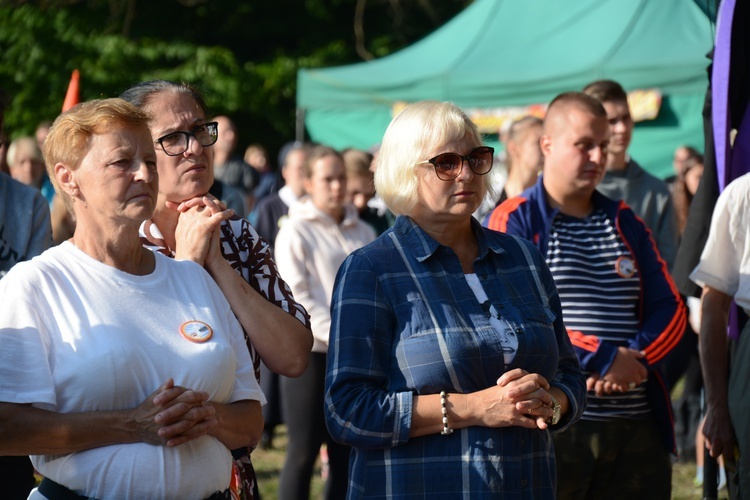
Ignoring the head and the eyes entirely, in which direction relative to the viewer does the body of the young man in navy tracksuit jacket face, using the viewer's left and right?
facing the viewer and to the right of the viewer

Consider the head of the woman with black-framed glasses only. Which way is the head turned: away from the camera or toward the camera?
toward the camera

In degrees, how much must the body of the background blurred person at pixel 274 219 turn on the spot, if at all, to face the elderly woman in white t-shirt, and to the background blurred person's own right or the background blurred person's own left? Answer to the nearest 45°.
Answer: approximately 45° to the background blurred person's own right

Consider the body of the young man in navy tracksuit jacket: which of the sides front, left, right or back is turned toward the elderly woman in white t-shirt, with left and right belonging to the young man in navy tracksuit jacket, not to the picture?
right

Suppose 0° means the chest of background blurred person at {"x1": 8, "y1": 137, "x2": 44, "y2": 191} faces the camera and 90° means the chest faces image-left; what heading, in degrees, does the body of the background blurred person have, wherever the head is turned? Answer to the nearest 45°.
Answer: approximately 315°

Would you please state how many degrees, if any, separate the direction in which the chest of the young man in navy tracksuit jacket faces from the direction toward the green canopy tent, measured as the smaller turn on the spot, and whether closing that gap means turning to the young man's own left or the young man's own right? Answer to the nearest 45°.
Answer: approximately 135° to the young man's own left

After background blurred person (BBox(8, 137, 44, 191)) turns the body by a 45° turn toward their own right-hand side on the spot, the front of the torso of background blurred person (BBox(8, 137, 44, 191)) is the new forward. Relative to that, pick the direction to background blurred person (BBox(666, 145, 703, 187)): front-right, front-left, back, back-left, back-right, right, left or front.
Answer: left

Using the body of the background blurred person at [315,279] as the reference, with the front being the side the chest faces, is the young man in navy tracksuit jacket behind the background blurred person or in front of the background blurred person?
in front

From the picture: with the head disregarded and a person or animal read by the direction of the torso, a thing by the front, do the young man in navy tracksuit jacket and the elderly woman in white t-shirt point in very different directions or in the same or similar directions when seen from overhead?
same or similar directions

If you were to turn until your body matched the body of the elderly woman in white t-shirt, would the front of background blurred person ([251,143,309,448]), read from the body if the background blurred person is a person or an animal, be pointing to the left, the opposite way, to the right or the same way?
the same way

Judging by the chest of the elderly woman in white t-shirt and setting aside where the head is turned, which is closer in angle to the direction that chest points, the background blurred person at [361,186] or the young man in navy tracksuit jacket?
the young man in navy tracksuit jacket

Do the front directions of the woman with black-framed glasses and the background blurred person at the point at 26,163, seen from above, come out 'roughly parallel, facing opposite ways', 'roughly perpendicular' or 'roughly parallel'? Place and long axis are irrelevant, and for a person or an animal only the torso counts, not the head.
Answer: roughly parallel
